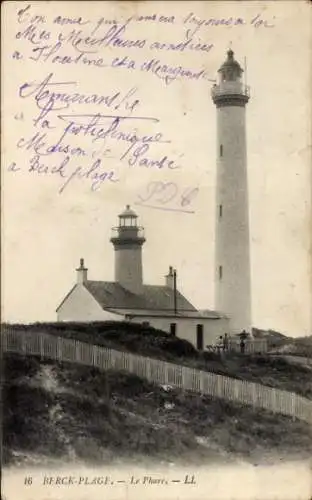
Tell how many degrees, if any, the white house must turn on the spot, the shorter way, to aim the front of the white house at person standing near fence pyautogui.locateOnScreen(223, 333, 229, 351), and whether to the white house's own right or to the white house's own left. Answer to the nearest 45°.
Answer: approximately 45° to the white house's own left

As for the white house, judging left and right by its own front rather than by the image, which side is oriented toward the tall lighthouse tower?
left

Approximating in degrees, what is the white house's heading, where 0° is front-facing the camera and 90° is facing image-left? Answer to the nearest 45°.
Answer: approximately 315°

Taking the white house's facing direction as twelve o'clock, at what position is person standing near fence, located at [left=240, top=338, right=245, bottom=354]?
The person standing near fence is roughly at 10 o'clock from the white house.
